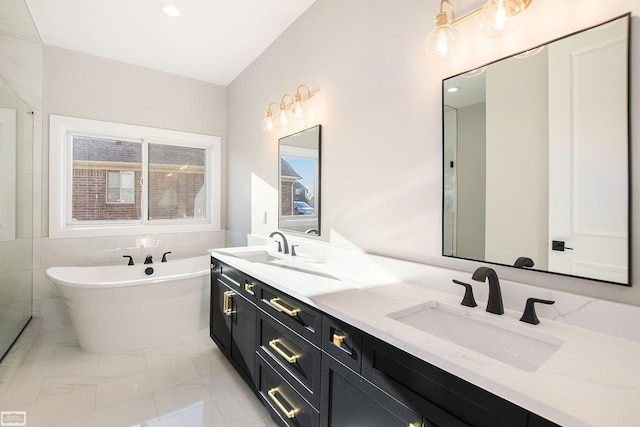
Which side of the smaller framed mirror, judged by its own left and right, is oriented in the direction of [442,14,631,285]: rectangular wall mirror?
left

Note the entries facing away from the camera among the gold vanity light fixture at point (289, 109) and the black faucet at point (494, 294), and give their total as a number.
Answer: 0

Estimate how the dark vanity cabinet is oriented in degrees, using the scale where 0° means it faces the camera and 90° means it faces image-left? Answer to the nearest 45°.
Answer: approximately 45°

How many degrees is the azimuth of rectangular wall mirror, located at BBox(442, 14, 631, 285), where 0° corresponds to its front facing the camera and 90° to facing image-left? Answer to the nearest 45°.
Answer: approximately 45°

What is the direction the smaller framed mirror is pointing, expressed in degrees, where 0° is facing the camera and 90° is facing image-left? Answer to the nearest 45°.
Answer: approximately 45°

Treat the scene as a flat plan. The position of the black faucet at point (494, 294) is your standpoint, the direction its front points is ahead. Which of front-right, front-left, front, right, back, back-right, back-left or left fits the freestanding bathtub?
front-right

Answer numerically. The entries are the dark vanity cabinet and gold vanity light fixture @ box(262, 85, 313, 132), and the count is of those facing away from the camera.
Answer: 0

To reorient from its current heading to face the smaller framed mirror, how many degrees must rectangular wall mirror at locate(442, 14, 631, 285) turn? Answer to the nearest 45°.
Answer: approximately 45° to its right
